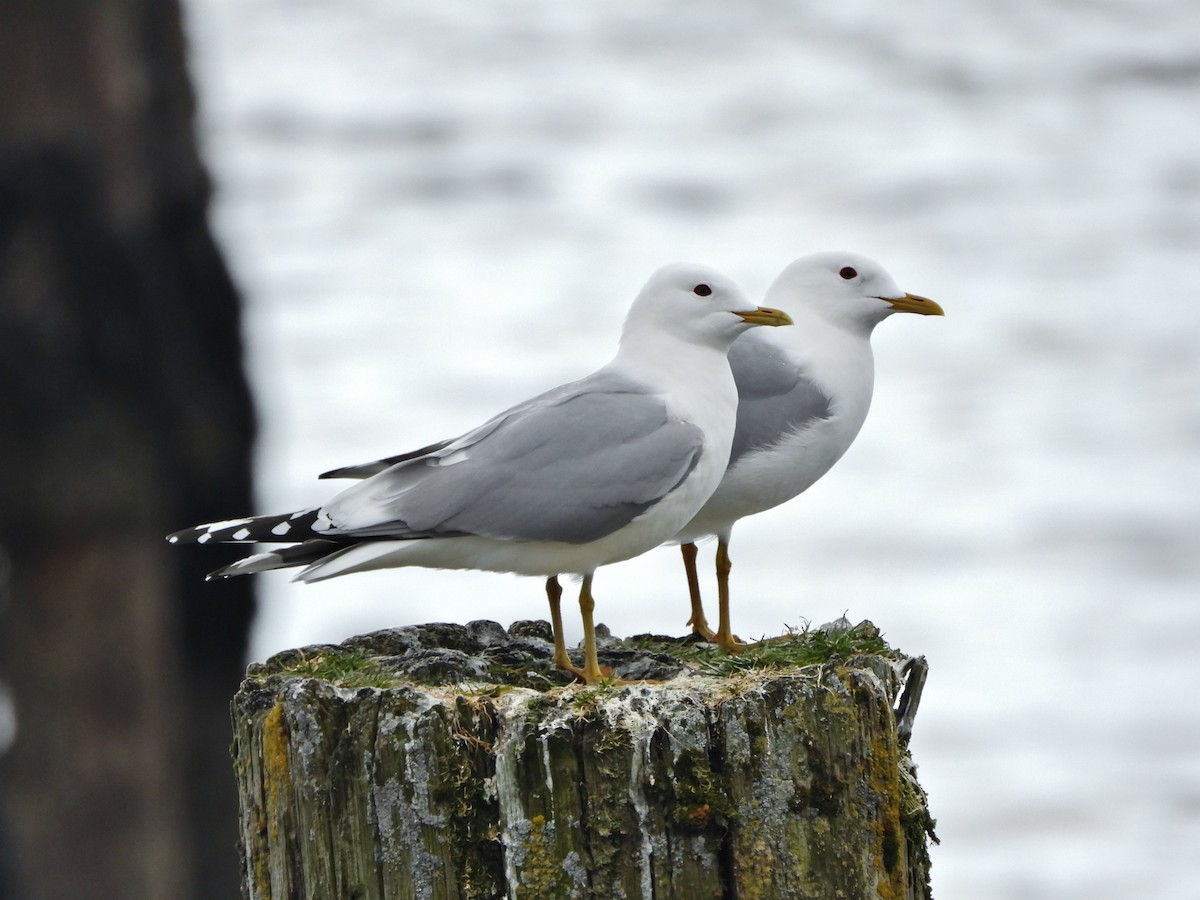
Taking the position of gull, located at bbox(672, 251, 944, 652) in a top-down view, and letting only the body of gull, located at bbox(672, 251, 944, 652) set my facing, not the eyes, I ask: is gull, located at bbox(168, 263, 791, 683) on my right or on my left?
on my right

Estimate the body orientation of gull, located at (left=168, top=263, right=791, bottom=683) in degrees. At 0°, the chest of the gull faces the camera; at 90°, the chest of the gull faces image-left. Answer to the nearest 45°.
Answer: approximately 270°

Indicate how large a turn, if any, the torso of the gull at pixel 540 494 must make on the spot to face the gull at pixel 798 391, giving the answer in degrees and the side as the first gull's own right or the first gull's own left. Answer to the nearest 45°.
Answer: approximately 45° to the first gull's own left

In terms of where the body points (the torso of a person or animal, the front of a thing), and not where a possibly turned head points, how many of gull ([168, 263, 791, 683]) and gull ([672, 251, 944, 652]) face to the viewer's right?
2

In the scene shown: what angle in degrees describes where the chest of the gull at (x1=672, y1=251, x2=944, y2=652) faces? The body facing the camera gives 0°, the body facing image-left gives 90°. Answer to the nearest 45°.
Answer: approximately 270°

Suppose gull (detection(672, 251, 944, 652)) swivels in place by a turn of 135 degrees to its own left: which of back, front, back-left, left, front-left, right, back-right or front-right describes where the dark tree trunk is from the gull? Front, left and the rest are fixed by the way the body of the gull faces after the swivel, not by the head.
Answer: front
